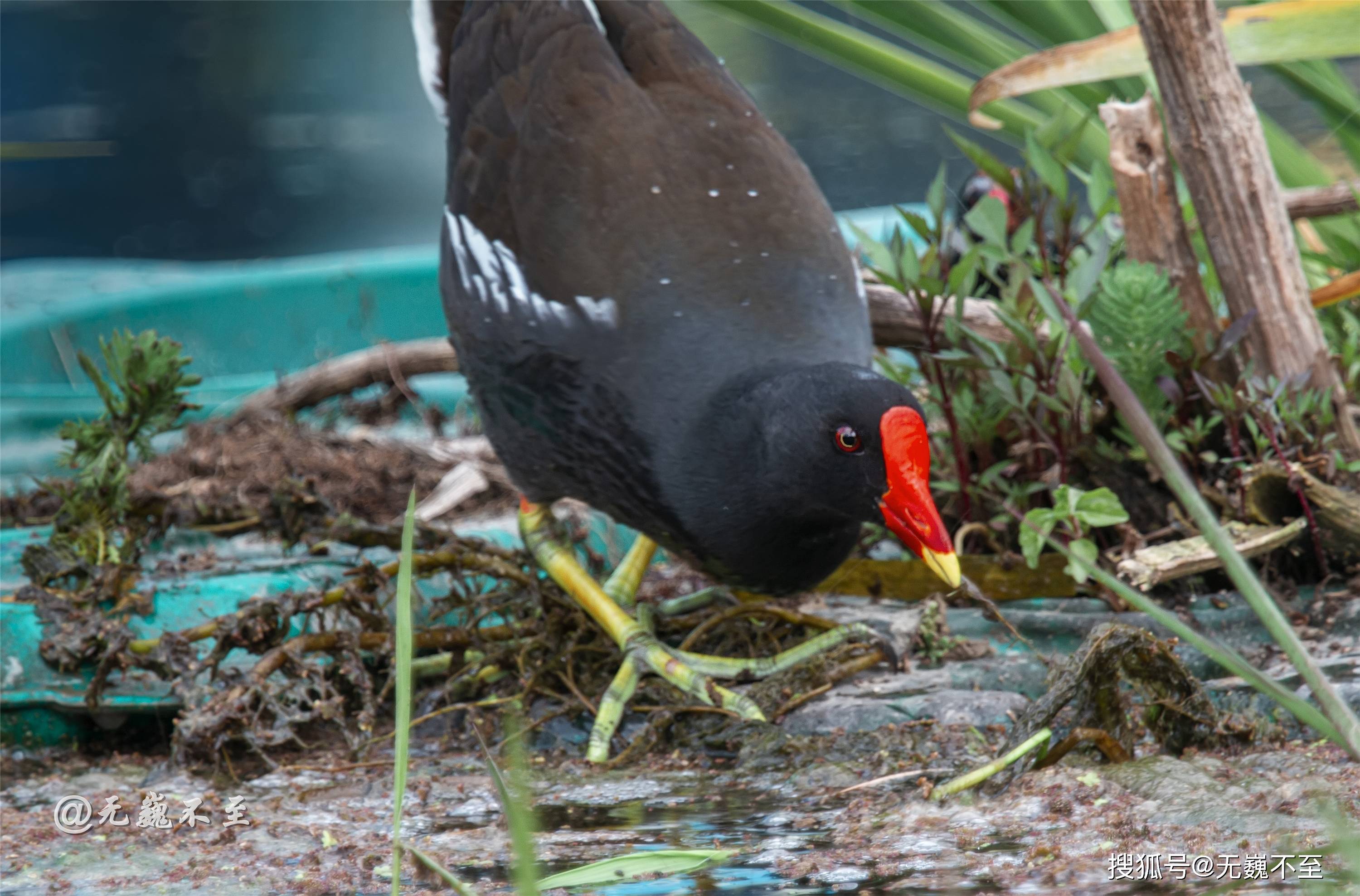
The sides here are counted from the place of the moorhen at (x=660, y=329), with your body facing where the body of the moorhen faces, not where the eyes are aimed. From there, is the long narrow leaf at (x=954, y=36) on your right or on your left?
on your left

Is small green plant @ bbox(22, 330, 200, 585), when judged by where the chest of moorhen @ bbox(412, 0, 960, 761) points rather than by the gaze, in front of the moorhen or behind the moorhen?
behind

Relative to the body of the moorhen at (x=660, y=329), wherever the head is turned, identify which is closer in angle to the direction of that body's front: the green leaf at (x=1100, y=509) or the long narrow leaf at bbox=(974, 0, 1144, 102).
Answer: the green leaf

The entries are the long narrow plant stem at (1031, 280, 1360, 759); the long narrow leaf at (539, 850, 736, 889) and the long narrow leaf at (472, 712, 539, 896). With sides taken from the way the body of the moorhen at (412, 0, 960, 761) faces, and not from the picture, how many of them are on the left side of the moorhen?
0

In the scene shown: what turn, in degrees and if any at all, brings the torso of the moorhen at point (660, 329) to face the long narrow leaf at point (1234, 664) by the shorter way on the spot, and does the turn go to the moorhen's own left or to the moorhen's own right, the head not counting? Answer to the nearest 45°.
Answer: approximately 45° to the moorhen's own left

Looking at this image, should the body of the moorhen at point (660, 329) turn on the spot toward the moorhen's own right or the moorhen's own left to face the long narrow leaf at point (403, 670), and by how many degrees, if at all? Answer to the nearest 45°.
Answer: approximately 45° to the moorhen's own right

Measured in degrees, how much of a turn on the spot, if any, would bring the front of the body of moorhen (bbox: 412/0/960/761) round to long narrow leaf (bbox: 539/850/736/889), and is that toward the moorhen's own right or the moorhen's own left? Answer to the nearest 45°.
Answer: approximately 45° to the moorhen's own right

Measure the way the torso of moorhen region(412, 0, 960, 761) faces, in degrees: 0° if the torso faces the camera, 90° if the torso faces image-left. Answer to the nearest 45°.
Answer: approximately 315°

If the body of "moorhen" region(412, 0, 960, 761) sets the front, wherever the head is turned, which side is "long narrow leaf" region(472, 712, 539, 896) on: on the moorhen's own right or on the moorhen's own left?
on the moorhen's own right
